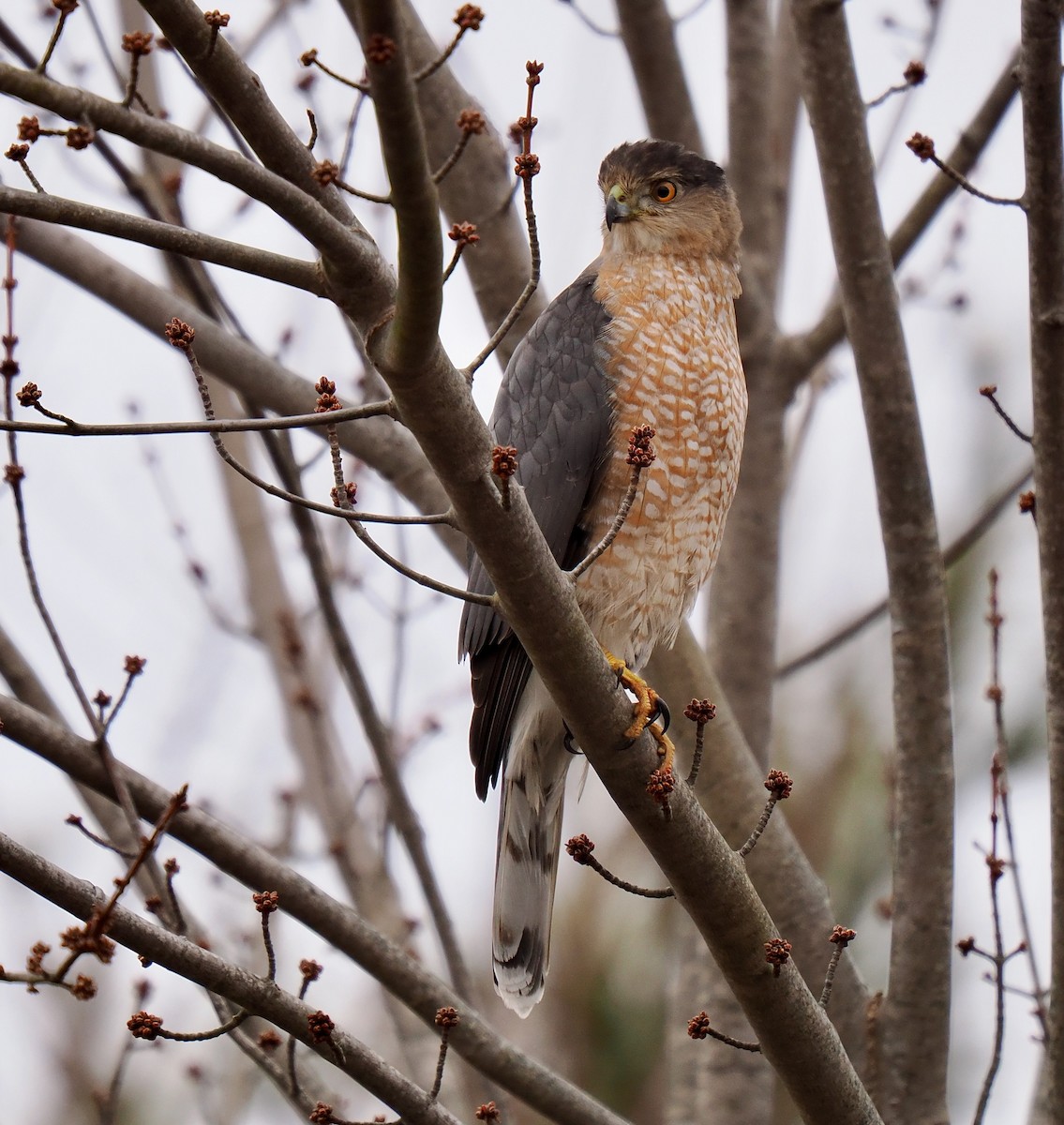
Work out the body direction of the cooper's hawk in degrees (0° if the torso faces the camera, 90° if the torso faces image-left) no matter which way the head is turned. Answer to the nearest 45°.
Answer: approximately 315°

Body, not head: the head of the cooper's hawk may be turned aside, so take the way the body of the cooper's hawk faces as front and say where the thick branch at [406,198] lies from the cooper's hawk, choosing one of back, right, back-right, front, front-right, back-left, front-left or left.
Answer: front-right

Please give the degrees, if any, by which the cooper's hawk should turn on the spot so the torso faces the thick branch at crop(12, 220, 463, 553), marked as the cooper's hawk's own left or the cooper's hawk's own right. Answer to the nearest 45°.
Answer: approximately 135° to the cooper's hawk's own right

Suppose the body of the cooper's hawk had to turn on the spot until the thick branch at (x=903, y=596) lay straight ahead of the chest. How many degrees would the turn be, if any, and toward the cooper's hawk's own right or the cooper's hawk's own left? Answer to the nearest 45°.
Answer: approximately 45° to the cooper's hawk's own left

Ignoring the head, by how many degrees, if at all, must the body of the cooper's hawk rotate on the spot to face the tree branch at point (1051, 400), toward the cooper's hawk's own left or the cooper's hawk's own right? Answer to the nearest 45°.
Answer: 0° — it already faces it

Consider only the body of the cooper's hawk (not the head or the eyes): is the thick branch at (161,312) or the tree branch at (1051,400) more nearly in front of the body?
the tree branch

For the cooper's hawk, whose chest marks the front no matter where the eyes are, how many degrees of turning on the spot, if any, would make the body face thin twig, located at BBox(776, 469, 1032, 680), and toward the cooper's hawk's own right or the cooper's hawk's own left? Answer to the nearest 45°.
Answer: approximately 90° to the cooper's hawk's own left
